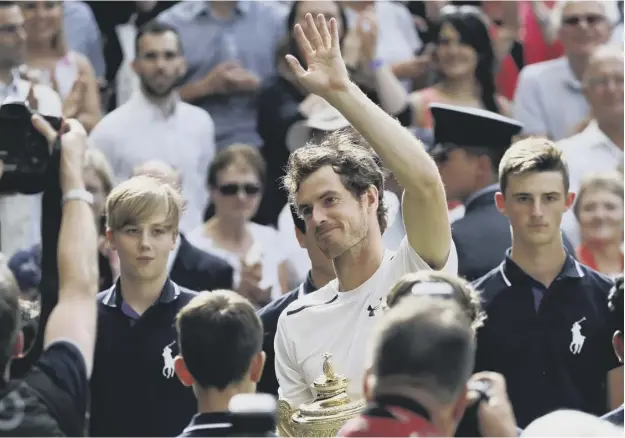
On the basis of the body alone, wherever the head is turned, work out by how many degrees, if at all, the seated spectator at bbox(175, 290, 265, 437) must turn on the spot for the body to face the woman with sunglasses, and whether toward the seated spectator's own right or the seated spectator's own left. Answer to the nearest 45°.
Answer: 0° — they already face them

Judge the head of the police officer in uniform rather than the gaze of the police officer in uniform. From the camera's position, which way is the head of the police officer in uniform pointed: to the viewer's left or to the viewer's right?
to the viewer's left

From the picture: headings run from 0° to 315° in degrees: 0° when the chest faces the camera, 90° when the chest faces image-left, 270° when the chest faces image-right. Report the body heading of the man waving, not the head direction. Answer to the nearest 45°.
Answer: approximately 45°

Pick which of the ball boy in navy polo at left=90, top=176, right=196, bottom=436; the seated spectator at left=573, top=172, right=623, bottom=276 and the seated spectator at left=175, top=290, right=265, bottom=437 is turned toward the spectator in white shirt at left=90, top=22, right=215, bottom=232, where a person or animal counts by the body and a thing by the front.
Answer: the seated spectator at left=175, top=290, right=265, bottom=437

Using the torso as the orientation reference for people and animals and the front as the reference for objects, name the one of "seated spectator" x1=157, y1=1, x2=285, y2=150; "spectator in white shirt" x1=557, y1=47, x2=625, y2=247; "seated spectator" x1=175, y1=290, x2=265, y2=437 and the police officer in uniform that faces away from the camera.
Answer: "seated spectator" x1=175, y1=290, x2=265, y2=437

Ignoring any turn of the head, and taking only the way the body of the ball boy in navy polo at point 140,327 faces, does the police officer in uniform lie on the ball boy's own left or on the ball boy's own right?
on the ball boy's own left

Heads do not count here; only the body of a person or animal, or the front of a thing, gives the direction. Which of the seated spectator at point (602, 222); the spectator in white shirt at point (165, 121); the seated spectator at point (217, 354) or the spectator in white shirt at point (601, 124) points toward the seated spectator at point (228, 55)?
the seated spectator at point (217, 354)

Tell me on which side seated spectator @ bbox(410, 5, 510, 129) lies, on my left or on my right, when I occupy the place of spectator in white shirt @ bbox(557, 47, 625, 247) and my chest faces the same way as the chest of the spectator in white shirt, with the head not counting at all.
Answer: on my right

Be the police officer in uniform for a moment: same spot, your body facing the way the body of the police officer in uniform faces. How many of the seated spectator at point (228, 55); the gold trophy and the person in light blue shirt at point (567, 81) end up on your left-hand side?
1

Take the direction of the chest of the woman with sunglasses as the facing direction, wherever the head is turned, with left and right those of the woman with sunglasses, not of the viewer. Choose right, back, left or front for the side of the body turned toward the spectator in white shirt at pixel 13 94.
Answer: right

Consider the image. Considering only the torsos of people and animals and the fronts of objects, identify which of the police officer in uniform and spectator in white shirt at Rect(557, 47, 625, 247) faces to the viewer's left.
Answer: the police officer in uniform

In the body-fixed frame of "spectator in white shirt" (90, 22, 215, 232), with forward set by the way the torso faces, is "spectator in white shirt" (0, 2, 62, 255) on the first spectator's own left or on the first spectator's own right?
on the first spectator's own right

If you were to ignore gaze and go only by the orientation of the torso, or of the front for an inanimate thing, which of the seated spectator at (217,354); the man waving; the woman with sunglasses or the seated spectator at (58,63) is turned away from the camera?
the seated spectator at (217,354)

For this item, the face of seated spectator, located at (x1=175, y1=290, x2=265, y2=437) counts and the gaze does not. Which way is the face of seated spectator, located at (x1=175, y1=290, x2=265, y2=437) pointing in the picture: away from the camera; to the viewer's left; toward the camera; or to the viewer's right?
away from the camera

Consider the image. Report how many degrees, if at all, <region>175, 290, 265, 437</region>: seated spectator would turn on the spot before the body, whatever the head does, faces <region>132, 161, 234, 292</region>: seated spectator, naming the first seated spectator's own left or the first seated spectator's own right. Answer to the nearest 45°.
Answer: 0° — they already face them
